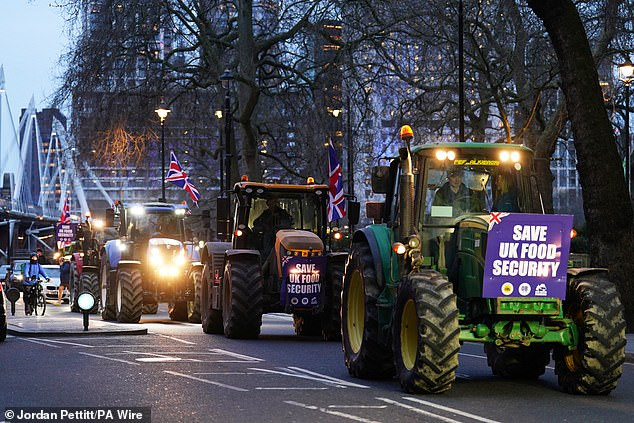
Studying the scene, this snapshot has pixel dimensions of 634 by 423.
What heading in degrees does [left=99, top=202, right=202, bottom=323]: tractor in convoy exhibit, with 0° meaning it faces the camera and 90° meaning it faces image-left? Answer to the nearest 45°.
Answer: approximately 0°

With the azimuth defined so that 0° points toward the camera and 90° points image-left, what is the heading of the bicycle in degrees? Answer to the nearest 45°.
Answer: approximately 315°

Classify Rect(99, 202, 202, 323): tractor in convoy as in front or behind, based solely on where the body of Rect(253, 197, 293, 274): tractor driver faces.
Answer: behind

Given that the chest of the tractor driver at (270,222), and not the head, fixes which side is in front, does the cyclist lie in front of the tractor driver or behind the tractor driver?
behind

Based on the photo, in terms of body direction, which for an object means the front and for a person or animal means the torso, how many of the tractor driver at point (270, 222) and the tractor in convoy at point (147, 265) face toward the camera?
2
